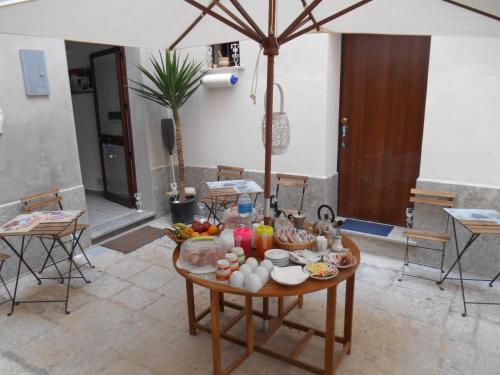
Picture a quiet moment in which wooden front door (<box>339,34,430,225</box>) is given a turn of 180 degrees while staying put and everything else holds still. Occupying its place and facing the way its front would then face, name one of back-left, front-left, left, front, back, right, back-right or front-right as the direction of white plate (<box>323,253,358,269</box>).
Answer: back

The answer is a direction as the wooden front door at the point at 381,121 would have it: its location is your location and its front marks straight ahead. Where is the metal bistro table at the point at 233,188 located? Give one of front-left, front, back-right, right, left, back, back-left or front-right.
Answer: front-right

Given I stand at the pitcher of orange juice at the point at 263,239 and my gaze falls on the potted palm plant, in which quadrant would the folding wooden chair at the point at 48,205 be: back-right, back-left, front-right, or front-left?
front-left

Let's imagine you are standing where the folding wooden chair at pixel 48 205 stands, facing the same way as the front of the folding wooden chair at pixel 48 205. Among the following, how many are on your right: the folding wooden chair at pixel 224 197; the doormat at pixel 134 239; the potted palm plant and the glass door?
0

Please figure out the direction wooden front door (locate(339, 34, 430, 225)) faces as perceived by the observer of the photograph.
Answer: facing the viewer

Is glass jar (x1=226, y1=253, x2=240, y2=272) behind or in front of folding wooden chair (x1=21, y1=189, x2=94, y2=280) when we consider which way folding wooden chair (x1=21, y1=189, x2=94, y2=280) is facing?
in front

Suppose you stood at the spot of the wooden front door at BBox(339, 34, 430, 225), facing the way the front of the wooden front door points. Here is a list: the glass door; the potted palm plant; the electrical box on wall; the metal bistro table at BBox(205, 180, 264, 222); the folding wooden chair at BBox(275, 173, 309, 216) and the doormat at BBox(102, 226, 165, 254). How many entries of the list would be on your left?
0

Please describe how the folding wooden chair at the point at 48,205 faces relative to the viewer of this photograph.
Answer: facing the viewer and to the right of the viewer

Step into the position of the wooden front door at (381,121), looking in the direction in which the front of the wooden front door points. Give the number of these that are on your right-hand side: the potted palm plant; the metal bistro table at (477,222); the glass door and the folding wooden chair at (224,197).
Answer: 3

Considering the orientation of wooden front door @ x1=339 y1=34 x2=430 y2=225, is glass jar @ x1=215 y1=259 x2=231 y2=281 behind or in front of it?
in front

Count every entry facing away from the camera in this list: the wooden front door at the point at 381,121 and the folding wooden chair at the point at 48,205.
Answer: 0

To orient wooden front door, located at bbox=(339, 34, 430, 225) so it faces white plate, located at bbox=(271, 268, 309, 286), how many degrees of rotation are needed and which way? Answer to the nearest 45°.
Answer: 0° — it already faces it

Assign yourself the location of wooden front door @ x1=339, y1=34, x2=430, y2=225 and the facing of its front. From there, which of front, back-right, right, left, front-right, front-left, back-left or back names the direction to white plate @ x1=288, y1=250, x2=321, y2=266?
front

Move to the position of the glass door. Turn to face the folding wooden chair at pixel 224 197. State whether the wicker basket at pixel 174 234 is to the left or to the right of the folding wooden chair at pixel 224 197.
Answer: right

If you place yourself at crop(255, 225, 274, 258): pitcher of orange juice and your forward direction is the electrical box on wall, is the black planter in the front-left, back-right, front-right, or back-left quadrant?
front-right
